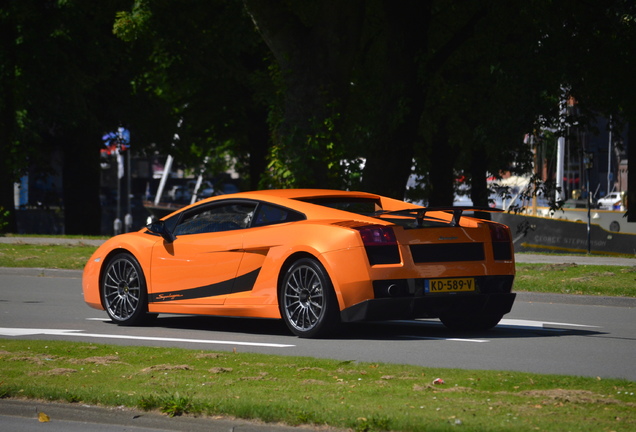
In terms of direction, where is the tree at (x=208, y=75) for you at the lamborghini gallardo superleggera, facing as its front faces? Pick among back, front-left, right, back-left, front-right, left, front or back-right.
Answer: front-right

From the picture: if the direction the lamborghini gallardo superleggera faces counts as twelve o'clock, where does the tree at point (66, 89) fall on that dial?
The tree is roughly at 1 o'clock from the lamborghini gallardo superleggera.

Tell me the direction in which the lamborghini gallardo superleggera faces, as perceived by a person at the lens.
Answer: facing away from the viewer and to the left of the viewer
